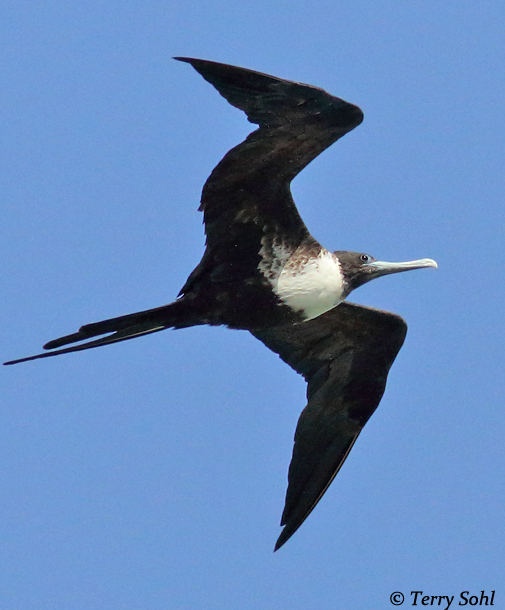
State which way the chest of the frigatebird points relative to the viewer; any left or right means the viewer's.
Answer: facing to the right of the viewer
